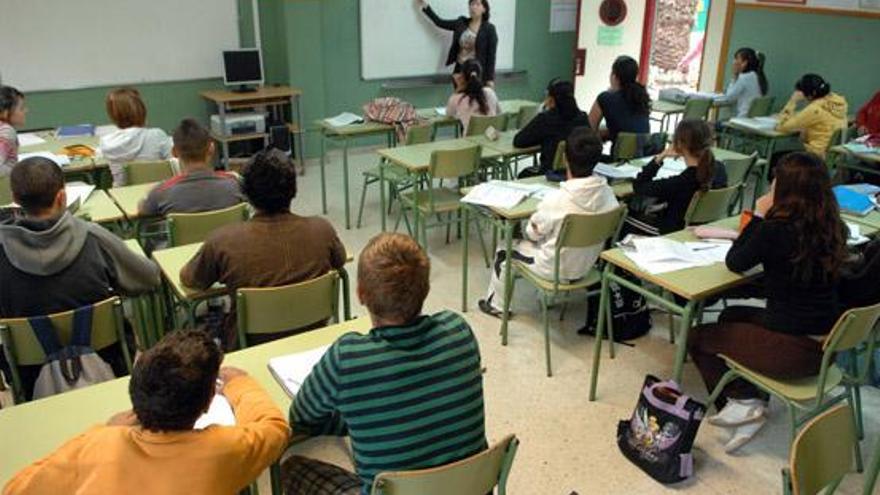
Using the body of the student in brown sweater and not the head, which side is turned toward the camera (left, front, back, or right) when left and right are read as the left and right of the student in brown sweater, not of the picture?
back

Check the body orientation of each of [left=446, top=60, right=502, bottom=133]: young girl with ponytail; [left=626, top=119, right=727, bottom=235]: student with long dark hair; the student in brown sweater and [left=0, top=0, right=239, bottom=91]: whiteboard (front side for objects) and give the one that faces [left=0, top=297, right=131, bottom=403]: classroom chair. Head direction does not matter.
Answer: the whiteboard

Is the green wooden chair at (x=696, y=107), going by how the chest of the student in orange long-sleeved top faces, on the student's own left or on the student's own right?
on the student's own right

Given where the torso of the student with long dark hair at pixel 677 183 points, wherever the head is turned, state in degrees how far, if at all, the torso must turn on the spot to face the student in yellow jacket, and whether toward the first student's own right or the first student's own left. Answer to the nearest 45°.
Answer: approximately 45° to the first student's own right

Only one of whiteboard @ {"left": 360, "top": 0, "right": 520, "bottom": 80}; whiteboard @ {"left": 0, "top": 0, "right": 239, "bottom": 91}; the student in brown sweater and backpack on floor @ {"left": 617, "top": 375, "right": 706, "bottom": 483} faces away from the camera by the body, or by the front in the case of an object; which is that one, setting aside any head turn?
the student in brown sweater

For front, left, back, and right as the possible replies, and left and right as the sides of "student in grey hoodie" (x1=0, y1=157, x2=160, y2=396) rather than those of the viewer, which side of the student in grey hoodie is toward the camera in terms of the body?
back

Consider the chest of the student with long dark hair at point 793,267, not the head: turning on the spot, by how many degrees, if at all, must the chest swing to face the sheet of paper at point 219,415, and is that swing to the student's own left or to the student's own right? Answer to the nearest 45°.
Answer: approximately 90° to the student's own left

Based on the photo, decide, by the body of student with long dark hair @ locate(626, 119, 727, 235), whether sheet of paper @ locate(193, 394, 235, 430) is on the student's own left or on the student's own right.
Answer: on the student's own left

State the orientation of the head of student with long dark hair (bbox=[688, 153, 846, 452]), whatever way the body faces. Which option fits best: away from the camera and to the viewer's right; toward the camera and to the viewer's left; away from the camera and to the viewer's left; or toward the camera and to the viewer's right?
away from the camera and to the viewer's left

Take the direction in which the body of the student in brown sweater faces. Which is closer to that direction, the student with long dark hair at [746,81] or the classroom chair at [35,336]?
the student with long dark hair

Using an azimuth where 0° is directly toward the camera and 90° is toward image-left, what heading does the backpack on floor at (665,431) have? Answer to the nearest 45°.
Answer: approximately 45°

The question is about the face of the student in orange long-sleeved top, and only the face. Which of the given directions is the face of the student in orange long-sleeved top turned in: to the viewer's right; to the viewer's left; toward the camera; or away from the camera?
away from the camera

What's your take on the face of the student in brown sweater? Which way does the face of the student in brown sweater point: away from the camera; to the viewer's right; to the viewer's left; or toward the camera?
away from the camera

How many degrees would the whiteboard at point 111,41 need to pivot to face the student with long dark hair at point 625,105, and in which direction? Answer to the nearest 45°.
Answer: approximately 45° to its left

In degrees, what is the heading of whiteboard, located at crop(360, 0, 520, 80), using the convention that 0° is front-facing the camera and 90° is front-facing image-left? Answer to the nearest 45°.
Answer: approximately 0°

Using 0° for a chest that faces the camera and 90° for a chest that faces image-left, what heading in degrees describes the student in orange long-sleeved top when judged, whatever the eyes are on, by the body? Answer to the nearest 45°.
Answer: approximately 180°

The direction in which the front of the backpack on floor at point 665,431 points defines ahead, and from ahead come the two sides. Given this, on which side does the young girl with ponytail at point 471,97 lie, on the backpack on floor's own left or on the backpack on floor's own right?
on the backpack on floor's own right
